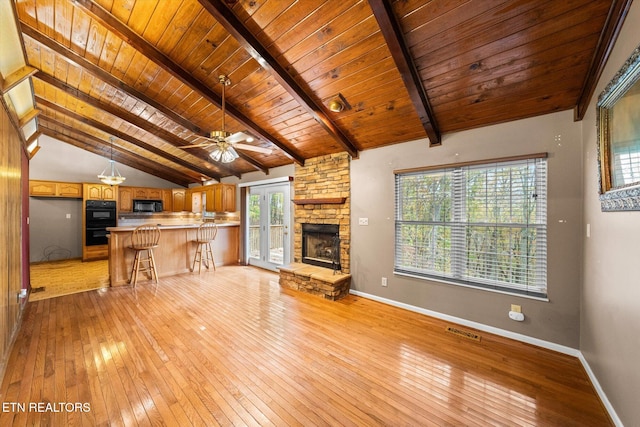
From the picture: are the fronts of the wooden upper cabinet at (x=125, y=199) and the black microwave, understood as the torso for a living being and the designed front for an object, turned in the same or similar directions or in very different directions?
same or similar directions

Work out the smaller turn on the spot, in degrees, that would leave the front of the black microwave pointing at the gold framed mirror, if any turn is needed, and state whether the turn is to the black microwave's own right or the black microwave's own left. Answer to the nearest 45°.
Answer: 0° — it already faces it

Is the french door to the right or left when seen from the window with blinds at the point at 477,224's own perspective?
on its right

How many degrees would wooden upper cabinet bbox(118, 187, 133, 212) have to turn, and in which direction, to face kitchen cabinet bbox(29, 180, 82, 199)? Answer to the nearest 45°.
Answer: approximately 90° to its right

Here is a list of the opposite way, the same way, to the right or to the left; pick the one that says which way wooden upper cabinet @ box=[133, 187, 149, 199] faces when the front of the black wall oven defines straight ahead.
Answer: the same way

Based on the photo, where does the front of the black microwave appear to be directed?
toward the camera

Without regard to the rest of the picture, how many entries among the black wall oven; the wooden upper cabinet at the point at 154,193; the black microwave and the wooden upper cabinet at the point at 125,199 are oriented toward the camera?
4

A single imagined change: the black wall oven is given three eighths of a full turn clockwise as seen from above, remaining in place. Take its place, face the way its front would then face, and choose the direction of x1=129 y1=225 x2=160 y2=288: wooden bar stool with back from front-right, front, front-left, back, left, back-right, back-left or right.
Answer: back-left

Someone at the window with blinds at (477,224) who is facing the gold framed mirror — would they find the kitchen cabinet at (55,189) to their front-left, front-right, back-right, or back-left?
back-right

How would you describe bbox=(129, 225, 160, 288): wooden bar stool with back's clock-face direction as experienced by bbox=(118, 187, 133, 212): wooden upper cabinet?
The wooden bar stool with back is roughly at 12 o'clock from the wooden upper cabinet.

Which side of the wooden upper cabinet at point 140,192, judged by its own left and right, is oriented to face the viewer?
front

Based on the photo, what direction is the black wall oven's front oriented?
toward the camera

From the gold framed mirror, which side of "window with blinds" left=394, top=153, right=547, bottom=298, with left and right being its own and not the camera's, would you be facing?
left

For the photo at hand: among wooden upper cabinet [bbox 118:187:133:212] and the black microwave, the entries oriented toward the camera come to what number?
2

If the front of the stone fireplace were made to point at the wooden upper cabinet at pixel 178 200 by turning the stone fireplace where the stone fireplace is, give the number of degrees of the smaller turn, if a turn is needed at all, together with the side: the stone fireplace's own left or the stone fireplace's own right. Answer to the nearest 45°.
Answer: approximately 90° to the stone fireplace's own right

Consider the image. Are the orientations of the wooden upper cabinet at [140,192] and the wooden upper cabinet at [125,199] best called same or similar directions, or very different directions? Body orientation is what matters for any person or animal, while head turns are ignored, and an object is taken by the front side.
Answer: same or similar directions

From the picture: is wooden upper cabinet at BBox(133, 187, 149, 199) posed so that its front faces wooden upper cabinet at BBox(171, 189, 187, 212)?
no

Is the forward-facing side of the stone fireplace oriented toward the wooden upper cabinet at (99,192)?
no

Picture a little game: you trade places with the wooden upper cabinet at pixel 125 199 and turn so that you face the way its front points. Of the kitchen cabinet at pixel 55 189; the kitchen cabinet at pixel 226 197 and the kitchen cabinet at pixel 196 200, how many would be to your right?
1
